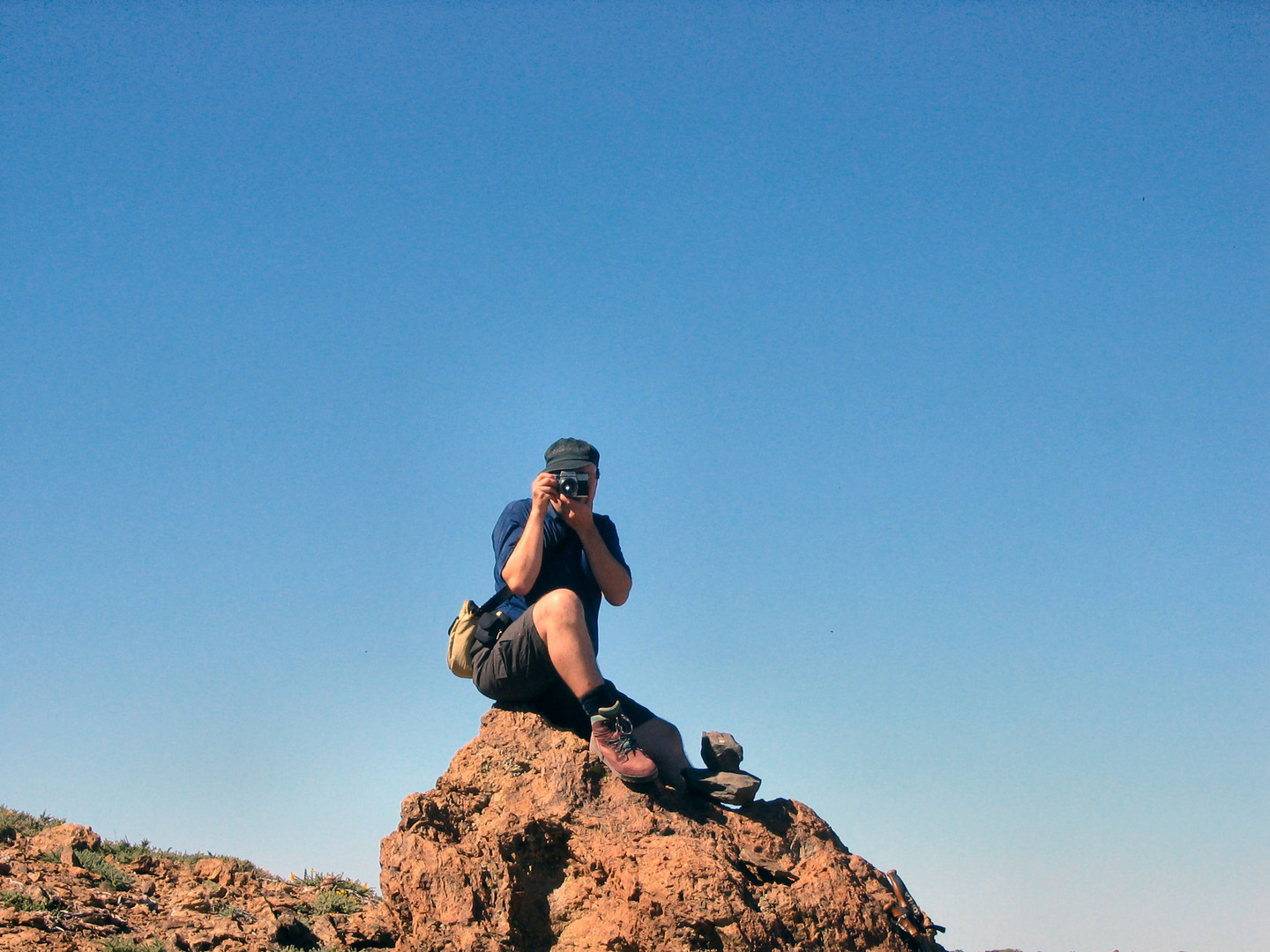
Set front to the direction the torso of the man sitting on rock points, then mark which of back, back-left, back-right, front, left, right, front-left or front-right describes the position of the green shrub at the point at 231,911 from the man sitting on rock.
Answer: back

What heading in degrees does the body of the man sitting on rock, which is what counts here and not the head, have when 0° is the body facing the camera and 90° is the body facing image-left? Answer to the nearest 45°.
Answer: approximately 315°

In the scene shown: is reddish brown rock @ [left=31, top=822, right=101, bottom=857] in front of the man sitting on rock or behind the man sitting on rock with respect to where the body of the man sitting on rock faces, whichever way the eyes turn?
behind

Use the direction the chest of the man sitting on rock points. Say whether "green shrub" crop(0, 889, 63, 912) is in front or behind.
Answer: behind

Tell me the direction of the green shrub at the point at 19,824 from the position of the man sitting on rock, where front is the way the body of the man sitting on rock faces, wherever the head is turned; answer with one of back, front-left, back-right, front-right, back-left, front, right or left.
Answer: back

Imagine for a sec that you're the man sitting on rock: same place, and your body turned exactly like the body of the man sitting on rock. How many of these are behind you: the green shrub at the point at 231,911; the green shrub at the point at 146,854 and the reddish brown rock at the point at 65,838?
3

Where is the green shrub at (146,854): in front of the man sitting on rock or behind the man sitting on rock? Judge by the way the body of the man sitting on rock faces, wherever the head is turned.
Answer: behind
